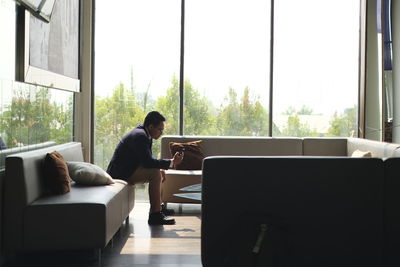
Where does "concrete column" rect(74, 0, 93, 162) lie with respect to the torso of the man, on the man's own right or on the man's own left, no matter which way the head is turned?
on the man's own left

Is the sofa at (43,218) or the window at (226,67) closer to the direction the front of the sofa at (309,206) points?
the window

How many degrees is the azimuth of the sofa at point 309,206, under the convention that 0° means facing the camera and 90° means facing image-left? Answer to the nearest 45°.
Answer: approximately 180°

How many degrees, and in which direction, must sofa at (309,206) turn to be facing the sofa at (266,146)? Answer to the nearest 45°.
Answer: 0° — it already faces it

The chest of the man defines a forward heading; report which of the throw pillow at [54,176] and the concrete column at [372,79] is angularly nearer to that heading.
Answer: the concrete column

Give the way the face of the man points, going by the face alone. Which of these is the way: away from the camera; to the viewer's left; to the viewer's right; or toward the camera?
to the viewer's right

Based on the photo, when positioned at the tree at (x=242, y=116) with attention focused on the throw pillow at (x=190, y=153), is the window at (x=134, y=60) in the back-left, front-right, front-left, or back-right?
front-right

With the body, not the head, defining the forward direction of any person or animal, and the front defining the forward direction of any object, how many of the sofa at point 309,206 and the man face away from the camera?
1

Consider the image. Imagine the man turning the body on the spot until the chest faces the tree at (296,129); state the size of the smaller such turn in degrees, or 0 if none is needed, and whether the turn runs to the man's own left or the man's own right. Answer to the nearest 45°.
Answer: approximately 45° to the man's own left

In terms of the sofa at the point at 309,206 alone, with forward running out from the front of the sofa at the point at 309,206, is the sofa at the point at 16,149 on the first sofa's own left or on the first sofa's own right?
on the first sofa's own left

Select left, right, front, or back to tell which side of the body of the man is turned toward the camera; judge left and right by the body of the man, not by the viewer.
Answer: right
